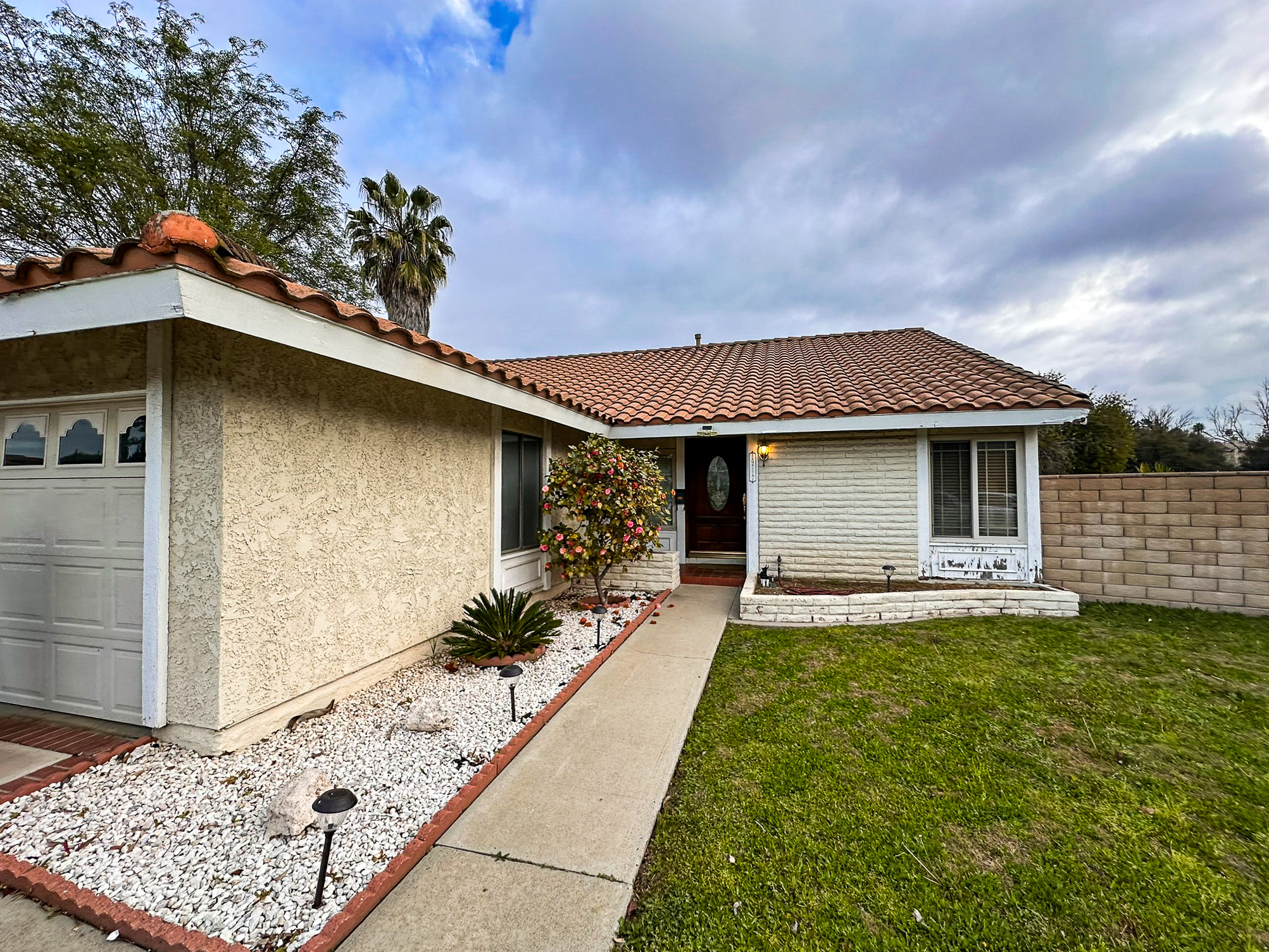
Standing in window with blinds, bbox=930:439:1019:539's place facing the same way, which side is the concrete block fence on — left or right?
on its left

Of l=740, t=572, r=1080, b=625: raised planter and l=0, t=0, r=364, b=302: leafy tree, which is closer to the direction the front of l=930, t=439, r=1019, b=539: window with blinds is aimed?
the raised planter

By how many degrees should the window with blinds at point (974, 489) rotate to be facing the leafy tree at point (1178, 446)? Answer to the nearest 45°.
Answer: approximately 180°

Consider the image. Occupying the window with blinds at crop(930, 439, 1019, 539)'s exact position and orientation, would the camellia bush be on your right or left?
on your right

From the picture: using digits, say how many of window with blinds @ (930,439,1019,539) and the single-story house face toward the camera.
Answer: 2

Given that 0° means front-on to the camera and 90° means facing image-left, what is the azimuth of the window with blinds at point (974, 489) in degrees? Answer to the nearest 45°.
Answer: approximately 0°

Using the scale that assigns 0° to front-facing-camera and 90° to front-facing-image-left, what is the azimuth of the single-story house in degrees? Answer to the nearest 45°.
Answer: approximately 0°

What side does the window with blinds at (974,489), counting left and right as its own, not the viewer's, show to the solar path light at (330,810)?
front

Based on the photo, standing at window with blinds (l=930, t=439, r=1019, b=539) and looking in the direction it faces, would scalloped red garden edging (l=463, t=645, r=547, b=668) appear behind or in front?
in front

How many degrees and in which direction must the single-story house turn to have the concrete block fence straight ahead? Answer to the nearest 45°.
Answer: approximately 90° to its left

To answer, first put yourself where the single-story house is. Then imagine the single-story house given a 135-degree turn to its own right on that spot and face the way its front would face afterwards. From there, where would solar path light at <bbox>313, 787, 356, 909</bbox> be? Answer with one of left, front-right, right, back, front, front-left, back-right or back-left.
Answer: back

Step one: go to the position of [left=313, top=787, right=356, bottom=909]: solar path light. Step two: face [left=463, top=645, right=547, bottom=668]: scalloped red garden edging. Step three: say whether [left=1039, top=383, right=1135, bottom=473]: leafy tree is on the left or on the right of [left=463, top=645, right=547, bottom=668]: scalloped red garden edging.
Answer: right
